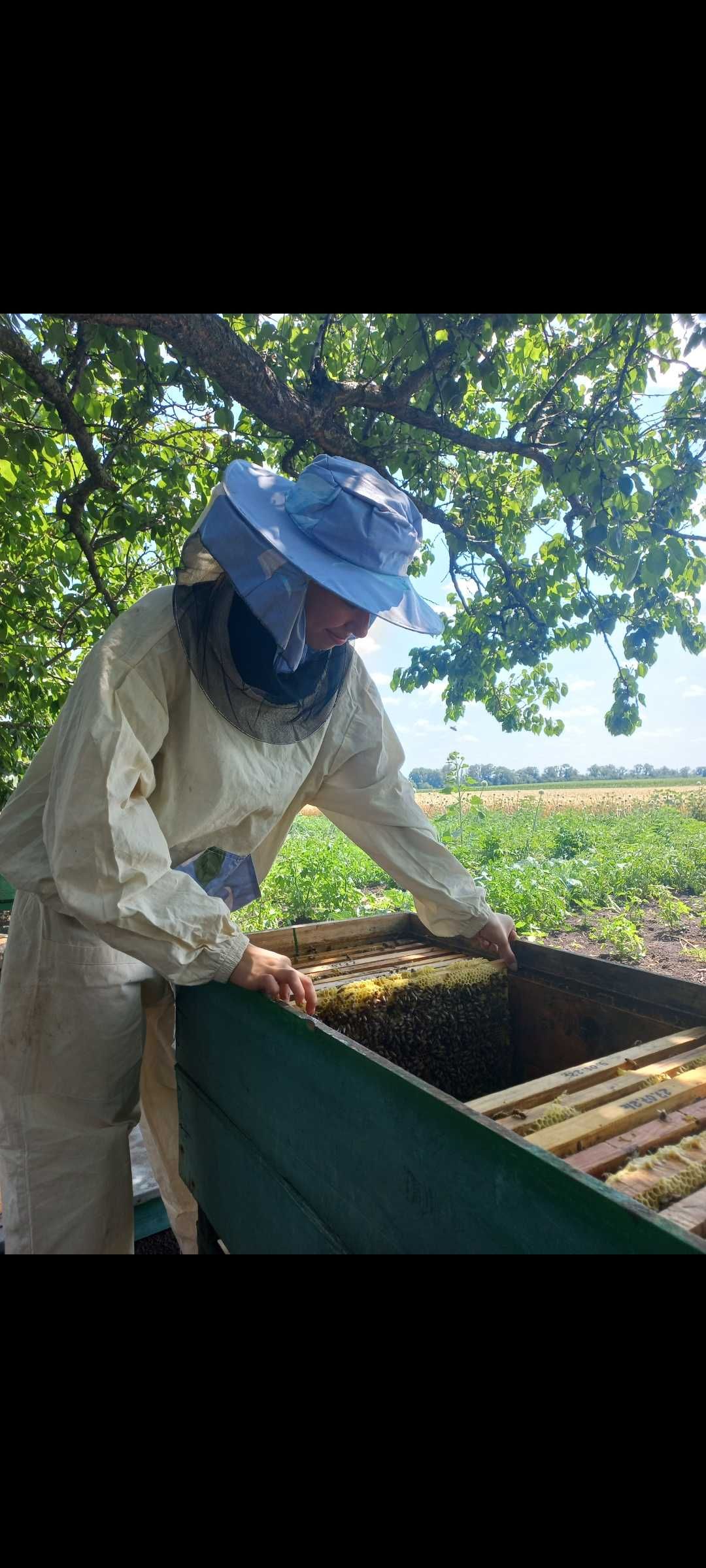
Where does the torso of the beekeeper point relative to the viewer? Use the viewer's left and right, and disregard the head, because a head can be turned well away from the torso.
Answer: facing the viewer and to the right of the viewer

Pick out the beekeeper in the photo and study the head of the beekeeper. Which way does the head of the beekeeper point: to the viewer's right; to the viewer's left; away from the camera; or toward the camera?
to the viewer's right

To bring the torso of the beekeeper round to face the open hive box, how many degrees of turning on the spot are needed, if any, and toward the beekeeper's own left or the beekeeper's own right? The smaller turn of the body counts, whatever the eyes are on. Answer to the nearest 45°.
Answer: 0° — they already face it

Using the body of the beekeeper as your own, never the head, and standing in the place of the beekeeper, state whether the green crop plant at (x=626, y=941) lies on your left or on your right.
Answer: on your left

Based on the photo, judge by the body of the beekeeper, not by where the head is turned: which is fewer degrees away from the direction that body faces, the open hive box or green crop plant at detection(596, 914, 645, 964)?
the open hive box
